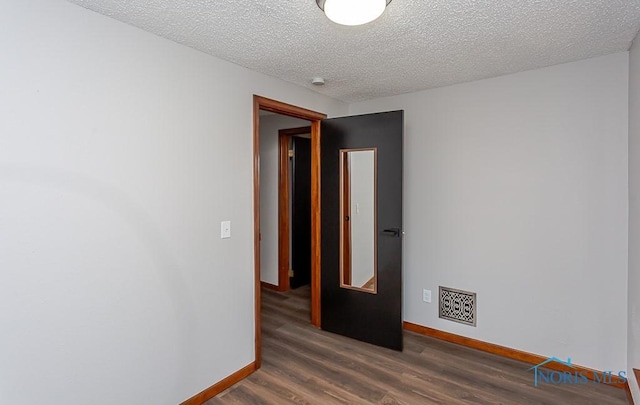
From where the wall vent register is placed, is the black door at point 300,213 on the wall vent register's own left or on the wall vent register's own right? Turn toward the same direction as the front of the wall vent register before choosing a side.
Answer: on the wall vent register's own right

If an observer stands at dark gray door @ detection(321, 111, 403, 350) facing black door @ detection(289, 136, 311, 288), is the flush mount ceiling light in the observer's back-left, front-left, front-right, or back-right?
back-left

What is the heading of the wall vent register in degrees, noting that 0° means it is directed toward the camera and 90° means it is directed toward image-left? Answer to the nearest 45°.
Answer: approximately 45°
